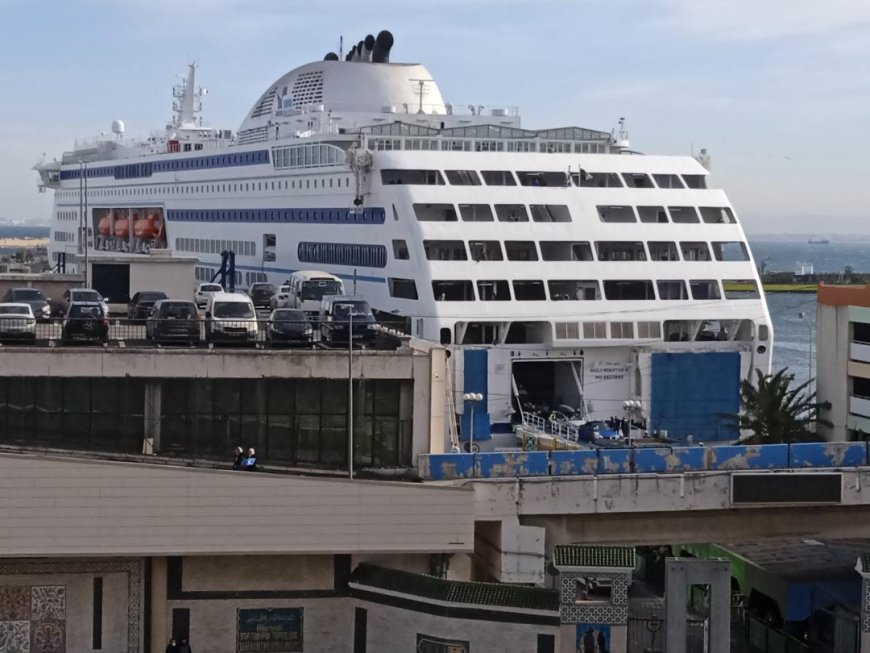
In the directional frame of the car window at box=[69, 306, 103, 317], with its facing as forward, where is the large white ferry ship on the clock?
The large white ferry ship is roughly at 8 o'clock from the car window.

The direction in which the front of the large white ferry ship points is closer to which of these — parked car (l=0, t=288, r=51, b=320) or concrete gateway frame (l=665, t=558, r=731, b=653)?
the parked car

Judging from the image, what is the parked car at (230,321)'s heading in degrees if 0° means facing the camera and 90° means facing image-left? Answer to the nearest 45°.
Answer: approximately 0°

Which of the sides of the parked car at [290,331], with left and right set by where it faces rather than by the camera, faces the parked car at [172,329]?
right

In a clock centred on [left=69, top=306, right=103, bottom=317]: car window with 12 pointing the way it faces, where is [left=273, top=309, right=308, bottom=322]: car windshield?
[left=273, top=309, right=308, bottom=322]: car windshield is roughly at 10 o'clock from [left=69, top=306, right=103, bottom=317]: car window.

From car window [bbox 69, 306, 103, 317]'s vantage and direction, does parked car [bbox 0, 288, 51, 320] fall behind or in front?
behind

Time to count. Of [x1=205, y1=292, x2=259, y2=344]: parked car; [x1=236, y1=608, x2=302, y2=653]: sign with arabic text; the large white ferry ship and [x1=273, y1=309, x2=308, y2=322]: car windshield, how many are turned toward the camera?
3
